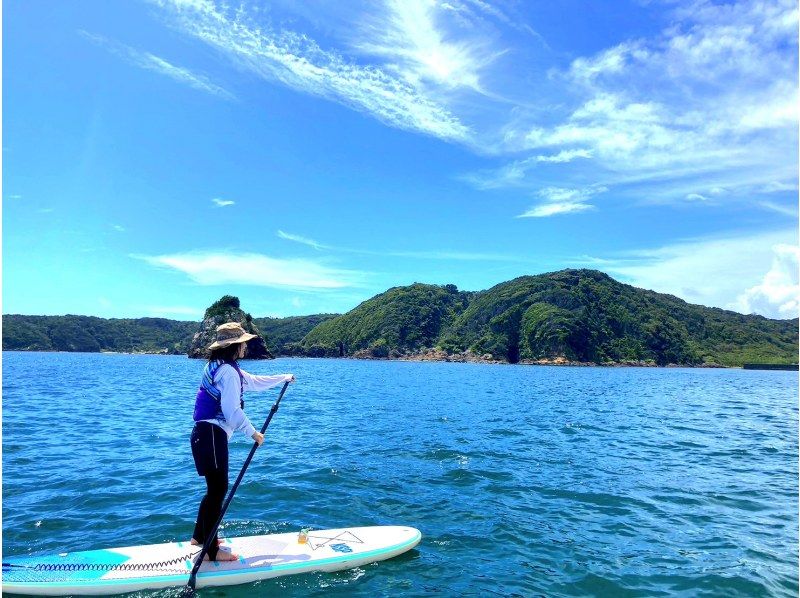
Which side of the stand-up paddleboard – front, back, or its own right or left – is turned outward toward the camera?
right
